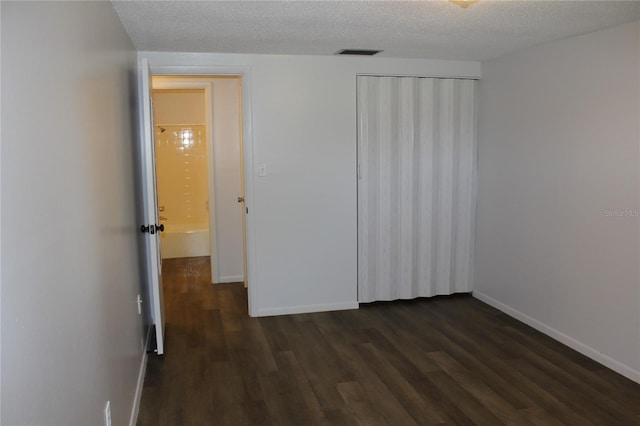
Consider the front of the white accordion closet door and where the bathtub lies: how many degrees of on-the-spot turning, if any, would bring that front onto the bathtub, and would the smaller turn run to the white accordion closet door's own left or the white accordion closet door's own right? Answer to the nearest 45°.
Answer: approximately 135° to the white accordion closet door's own right

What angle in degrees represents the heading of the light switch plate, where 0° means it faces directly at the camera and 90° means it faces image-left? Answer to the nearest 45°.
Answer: approximately 0°

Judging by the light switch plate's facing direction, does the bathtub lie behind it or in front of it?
behind

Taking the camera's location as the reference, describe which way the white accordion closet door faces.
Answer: facing the viewer

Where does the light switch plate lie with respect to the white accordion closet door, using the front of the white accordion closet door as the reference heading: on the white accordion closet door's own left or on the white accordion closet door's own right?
on the white accordion closet door's own right

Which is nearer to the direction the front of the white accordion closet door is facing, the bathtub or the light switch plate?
the light switch plate

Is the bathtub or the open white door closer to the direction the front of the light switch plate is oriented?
the open white door

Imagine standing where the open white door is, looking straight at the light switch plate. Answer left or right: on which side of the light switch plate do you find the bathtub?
left

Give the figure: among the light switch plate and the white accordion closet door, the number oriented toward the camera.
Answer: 2

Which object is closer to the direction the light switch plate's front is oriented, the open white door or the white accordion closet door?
the open white door

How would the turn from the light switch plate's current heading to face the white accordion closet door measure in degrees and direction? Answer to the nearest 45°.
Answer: approximately 90° to its left

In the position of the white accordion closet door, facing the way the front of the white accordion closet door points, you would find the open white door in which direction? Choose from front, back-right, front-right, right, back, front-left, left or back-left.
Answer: front-right
